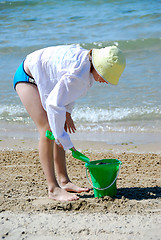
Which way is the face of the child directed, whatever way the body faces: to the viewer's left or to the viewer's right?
to the viewer's right

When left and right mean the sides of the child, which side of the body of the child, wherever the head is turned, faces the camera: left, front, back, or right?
right
